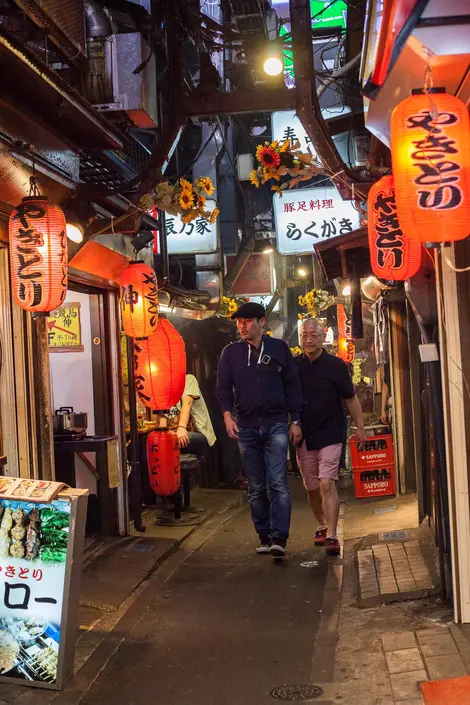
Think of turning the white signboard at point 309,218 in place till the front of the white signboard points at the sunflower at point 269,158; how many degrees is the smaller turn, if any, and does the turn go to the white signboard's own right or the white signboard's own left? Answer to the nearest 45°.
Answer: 0° — it already faces it

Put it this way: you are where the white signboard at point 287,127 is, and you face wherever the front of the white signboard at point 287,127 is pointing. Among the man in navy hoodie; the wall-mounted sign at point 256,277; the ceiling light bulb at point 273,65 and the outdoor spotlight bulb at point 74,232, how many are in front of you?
3

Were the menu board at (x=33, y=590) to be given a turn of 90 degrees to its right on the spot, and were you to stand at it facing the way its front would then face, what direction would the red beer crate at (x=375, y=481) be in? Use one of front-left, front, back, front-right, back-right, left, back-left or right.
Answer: back-right

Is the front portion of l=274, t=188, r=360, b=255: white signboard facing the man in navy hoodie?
yes

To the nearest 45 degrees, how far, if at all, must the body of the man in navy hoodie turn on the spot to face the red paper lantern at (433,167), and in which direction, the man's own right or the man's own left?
0° — they already face it
